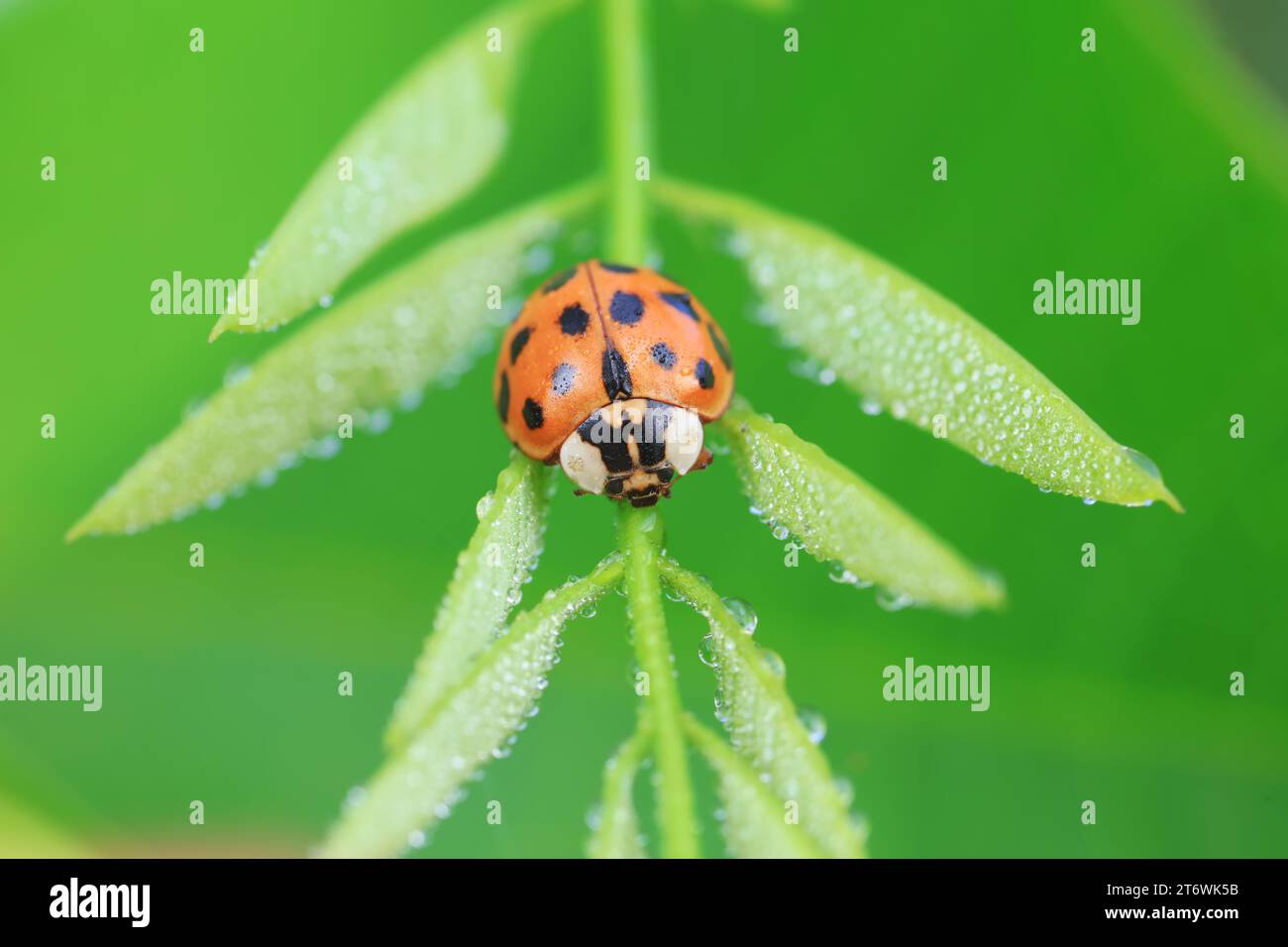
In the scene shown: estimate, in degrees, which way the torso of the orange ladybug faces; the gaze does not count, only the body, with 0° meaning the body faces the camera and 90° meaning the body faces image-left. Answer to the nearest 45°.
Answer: approximately 0°
